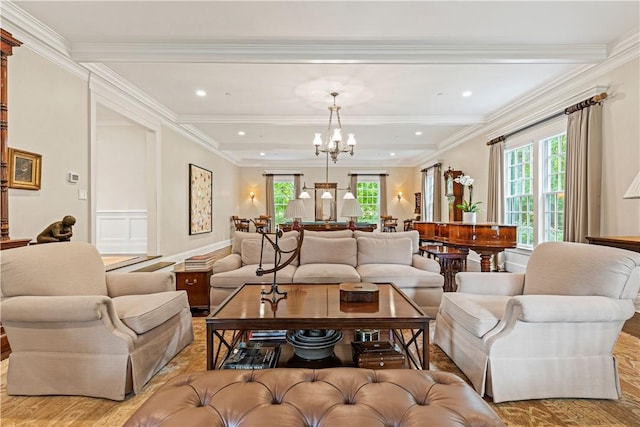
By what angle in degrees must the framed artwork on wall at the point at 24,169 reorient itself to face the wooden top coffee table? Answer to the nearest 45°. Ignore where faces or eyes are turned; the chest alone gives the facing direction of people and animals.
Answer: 0° — it already faces it

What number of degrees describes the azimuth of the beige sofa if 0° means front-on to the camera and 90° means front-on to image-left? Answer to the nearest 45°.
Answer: approximately 0°

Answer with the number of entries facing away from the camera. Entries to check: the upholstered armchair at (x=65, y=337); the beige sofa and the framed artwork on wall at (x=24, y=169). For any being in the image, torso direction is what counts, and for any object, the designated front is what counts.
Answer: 0

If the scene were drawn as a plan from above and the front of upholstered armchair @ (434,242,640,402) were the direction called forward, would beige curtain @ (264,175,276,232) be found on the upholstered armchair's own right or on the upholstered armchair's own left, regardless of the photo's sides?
on the upholstered armchair's own right

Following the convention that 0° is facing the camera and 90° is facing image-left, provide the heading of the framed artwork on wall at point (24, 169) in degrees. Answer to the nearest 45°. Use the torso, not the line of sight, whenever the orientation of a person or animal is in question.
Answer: approximately 315°

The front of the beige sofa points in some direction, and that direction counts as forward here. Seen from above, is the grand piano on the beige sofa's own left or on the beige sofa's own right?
on the beige sofa's own left

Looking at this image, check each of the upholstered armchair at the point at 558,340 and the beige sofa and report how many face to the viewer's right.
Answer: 0

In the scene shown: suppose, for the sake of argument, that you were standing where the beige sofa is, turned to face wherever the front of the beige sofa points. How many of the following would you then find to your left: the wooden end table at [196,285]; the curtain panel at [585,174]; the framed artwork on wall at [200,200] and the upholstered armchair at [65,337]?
1

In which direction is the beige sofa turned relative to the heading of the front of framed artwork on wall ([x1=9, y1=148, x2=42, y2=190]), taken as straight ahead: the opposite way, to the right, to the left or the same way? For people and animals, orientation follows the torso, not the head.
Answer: to the right

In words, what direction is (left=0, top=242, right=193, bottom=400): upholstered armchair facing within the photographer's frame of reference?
facing the viewer and to the right of the viewer

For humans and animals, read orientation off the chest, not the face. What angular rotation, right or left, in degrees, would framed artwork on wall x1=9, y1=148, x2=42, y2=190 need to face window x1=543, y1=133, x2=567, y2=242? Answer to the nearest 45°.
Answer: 0° — it already faces it

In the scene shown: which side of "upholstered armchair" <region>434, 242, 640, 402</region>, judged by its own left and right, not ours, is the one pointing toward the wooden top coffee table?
front

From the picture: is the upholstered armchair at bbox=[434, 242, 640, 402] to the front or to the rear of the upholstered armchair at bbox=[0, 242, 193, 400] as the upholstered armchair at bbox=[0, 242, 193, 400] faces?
to the front

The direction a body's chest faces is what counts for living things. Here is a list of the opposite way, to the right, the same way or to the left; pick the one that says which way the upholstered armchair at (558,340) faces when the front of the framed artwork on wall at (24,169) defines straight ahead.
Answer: the opposite way

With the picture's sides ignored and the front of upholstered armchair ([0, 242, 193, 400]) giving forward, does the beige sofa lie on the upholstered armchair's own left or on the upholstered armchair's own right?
on the upholstered armchair's own left

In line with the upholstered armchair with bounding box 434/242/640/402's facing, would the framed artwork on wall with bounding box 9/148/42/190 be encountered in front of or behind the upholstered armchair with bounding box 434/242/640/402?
in front

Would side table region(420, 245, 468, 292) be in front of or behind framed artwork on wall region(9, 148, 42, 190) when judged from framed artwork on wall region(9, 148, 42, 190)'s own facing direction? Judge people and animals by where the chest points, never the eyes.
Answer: in front

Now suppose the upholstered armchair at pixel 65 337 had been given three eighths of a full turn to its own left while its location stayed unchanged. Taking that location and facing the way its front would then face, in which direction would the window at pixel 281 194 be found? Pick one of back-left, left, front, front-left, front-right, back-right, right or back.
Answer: front-right

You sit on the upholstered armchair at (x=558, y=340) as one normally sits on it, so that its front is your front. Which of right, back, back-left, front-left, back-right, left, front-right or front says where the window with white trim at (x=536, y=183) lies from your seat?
back-right

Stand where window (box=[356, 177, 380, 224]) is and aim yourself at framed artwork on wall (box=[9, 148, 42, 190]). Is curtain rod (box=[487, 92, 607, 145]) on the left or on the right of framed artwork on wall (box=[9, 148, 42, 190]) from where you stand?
left

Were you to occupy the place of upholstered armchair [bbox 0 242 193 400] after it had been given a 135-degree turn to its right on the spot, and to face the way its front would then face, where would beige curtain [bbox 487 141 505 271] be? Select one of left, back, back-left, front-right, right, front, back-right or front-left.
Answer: back
